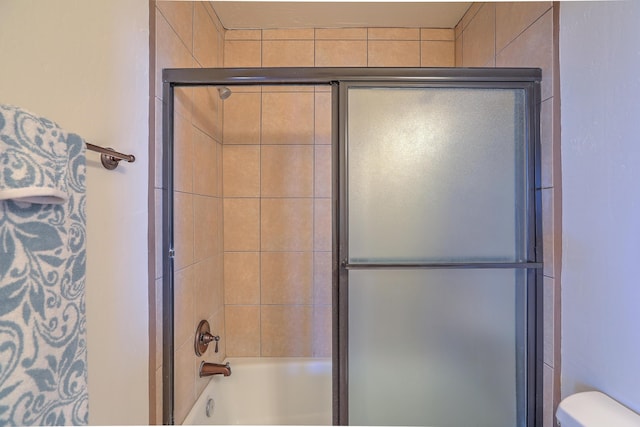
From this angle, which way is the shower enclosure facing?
toward the camera

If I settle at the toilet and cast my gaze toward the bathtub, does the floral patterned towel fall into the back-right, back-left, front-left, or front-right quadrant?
front-left

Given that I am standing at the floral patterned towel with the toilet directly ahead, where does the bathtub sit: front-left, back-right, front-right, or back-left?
front-left

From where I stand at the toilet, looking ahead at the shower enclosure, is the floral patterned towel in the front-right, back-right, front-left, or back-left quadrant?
front-left

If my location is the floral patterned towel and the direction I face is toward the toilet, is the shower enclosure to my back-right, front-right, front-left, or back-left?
front-left

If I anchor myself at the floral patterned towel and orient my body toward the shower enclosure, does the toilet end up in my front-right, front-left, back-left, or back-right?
front-right

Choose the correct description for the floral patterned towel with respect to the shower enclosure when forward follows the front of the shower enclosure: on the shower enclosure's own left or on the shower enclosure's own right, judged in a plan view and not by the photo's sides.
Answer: on the shower enclosure's own right
